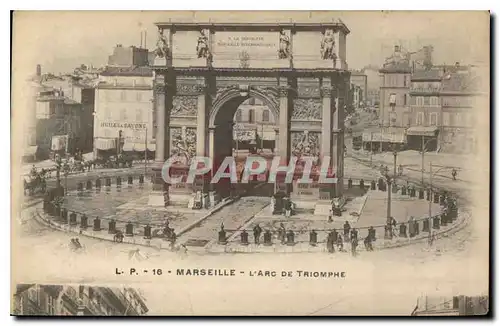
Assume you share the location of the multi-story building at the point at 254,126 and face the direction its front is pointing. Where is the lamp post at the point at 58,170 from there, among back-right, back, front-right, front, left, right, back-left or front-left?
right

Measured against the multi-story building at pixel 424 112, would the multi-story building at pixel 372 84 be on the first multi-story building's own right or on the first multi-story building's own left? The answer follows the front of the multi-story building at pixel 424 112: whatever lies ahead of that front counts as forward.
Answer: on the first multi-story building's own right

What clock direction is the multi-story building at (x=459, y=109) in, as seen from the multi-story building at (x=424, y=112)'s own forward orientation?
the multi-story building at (x=459, y=109) is roughly at 9 o'clock from the multi-story building at (x=424, y=112).

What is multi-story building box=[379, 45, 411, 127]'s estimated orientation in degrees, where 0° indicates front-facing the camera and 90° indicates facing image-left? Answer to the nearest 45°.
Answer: approximately 0°

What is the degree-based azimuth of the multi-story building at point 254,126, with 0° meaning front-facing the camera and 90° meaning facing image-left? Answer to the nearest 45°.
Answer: approximately 0°
